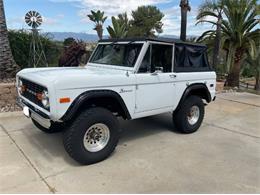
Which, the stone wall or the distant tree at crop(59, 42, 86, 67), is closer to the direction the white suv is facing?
the stone wall

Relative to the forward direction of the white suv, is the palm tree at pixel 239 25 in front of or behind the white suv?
behind

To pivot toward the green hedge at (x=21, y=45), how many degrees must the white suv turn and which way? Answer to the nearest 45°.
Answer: approximately 90° to its right

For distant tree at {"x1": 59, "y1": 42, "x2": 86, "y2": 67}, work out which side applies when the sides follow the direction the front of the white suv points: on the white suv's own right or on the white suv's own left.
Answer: on the white suv's own right

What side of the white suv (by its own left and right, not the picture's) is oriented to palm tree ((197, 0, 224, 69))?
back

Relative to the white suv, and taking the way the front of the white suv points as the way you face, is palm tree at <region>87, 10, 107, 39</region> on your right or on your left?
on your right

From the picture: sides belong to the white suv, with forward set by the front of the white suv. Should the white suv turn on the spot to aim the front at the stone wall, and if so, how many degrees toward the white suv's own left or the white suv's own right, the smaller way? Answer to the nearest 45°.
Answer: approximately 90° to the white suv's own right

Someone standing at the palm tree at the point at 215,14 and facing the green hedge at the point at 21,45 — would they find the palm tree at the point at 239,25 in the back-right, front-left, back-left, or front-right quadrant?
back-left

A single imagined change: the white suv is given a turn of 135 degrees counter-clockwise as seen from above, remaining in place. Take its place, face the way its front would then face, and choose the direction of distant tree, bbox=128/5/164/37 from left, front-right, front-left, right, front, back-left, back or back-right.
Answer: left

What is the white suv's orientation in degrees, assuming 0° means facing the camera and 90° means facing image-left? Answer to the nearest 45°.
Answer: approximately 45°
